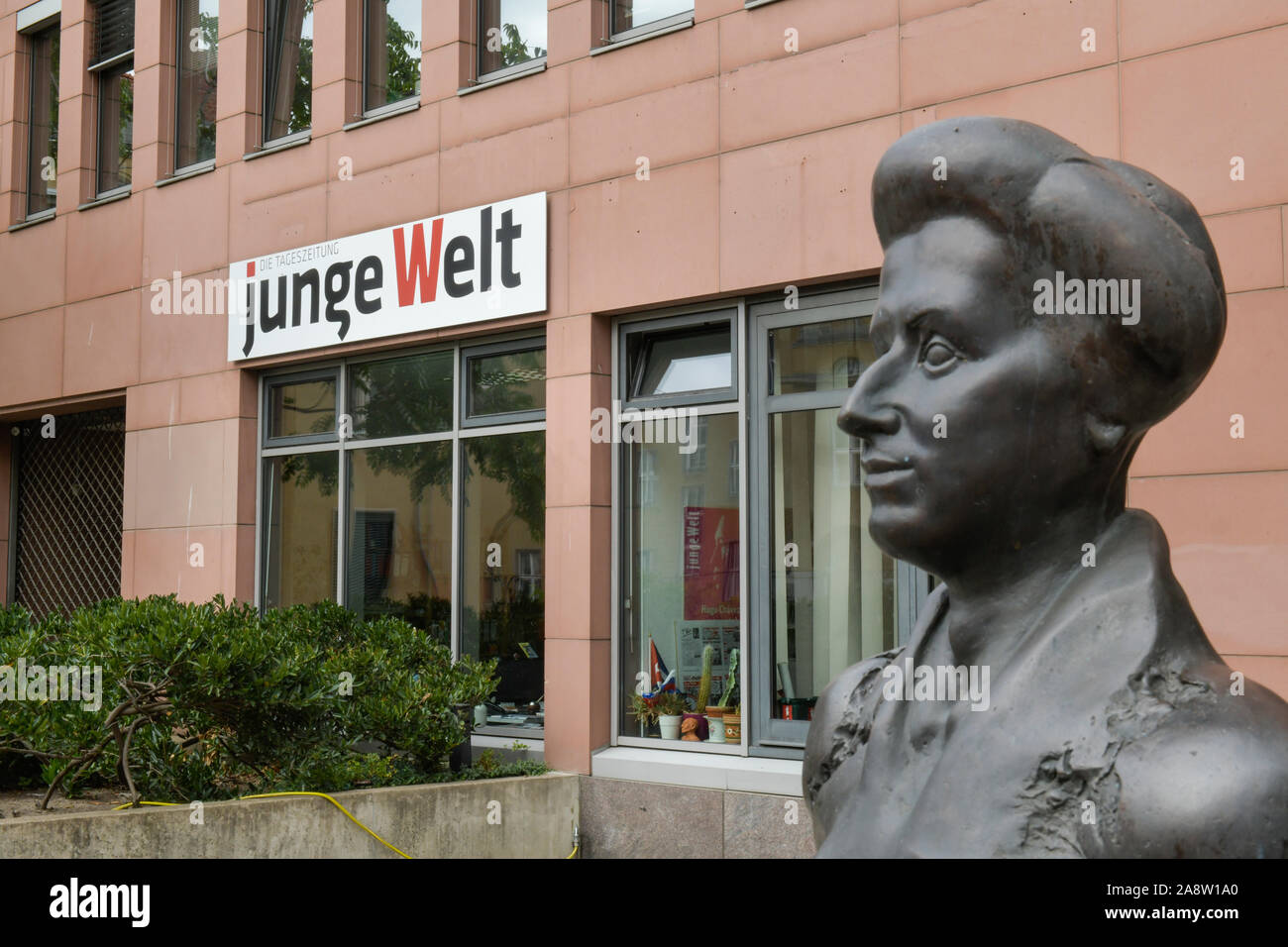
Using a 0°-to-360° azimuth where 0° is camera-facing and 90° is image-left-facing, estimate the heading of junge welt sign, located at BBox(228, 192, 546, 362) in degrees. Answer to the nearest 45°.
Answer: approximately 45°

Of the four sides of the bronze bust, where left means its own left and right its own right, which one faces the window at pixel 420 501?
right

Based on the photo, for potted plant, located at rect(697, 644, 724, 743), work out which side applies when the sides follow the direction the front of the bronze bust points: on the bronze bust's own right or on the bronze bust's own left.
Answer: on the bronze bust's own right

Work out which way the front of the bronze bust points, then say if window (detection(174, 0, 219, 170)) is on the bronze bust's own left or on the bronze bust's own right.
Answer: on the bronze bust's own right

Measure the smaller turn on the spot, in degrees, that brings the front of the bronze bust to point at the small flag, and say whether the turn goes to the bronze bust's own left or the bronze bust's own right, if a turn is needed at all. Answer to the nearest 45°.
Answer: approximately 135° to the bronze bust's own right

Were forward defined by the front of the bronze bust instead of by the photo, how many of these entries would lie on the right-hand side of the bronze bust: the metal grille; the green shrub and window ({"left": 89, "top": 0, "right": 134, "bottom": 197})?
3

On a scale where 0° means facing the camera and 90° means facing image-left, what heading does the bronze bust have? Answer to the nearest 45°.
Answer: approximately 45°

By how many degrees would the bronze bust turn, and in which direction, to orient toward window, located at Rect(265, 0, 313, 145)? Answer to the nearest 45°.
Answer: approximately 90° to its right

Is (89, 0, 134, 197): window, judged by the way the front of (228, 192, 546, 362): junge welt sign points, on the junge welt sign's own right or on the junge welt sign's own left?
on the junge welt sign's own right

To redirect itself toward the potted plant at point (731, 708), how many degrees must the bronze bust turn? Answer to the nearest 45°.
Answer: approximately 135° to its right
